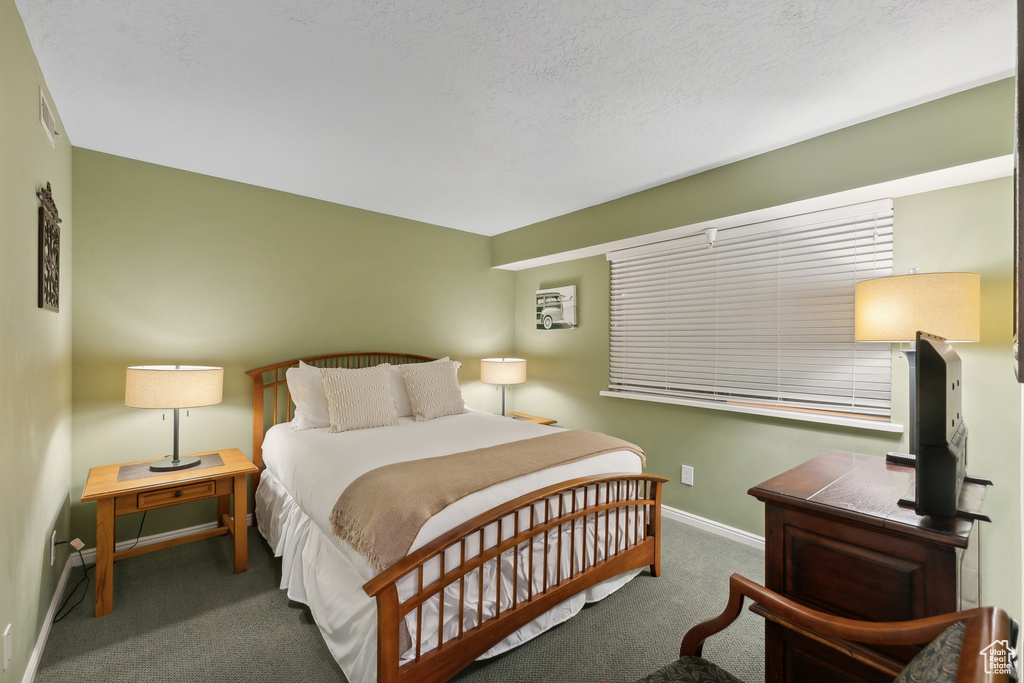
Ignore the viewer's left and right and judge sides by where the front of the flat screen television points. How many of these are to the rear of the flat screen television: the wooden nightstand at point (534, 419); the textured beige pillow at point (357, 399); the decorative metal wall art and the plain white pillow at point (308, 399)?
0

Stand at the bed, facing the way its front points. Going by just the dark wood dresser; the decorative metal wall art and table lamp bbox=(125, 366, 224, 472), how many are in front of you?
1

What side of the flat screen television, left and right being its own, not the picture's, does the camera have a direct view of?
left

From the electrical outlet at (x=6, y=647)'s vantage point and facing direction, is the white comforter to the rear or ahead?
ahead

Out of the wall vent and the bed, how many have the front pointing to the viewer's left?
0

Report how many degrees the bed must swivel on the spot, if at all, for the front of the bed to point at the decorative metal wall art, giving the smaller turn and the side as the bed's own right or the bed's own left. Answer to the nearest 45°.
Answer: approximately 135° to the bed's own right

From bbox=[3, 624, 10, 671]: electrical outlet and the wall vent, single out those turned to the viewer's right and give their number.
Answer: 2

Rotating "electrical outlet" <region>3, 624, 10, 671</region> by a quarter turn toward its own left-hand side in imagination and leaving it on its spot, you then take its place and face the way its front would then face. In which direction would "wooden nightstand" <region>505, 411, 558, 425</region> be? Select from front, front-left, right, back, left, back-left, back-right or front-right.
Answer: right

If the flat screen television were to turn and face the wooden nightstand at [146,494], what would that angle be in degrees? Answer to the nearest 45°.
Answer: approximately 45° to its left

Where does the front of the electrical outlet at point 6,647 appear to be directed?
to the viewer's right

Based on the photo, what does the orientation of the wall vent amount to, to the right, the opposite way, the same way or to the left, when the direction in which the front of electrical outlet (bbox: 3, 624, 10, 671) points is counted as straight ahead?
the same way

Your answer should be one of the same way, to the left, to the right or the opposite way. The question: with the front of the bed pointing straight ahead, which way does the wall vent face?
to the left

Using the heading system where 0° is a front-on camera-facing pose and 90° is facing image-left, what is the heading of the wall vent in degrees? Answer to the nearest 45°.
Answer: approximately 270°

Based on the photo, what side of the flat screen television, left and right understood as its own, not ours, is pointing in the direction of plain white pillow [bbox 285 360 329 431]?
front

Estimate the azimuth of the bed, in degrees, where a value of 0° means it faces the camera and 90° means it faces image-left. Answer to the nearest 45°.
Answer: approximately 315°
